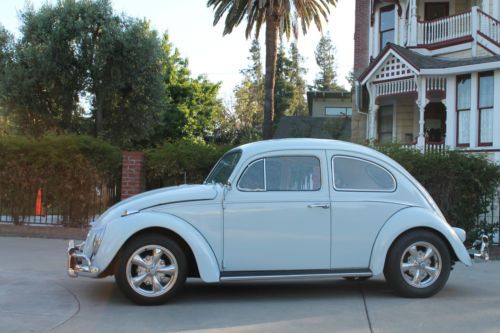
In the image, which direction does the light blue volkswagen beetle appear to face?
to the viewer's left

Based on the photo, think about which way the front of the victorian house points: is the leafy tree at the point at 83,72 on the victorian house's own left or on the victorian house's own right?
on the victorian house's own right

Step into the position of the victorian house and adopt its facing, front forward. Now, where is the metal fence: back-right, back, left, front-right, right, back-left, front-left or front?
front

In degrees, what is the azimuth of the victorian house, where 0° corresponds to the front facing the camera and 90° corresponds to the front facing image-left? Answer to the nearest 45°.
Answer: approximately 45°

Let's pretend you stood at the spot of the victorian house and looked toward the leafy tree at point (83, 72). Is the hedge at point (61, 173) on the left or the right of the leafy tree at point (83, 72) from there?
left

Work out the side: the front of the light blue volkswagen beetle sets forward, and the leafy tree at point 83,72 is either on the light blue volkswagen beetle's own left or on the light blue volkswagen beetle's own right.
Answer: on the light blue volkswagen beetle's own right

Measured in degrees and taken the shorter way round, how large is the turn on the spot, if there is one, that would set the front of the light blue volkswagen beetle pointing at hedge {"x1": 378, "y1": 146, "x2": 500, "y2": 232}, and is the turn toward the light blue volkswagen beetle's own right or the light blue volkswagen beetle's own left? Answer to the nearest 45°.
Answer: approximately 135° to the light blue volkswagen beetle's own right

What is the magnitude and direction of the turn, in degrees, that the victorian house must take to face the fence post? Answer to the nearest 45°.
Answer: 0° — it already faces it

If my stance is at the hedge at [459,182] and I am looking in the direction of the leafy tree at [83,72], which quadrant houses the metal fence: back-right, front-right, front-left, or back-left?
front-left

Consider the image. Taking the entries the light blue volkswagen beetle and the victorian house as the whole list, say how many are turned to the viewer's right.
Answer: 0

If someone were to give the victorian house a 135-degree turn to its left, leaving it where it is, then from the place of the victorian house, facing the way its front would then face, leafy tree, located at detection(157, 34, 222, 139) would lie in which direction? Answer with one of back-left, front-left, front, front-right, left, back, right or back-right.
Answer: back-left

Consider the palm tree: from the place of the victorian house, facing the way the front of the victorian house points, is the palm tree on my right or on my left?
on my right

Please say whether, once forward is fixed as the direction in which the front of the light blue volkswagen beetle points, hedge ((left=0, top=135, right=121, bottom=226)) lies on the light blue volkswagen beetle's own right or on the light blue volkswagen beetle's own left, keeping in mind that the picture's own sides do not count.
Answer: on the light blue volkswagen beetle's own right

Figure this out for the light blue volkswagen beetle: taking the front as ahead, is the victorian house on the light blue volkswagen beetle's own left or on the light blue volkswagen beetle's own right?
on the light blue volkswagen beetle's own right
